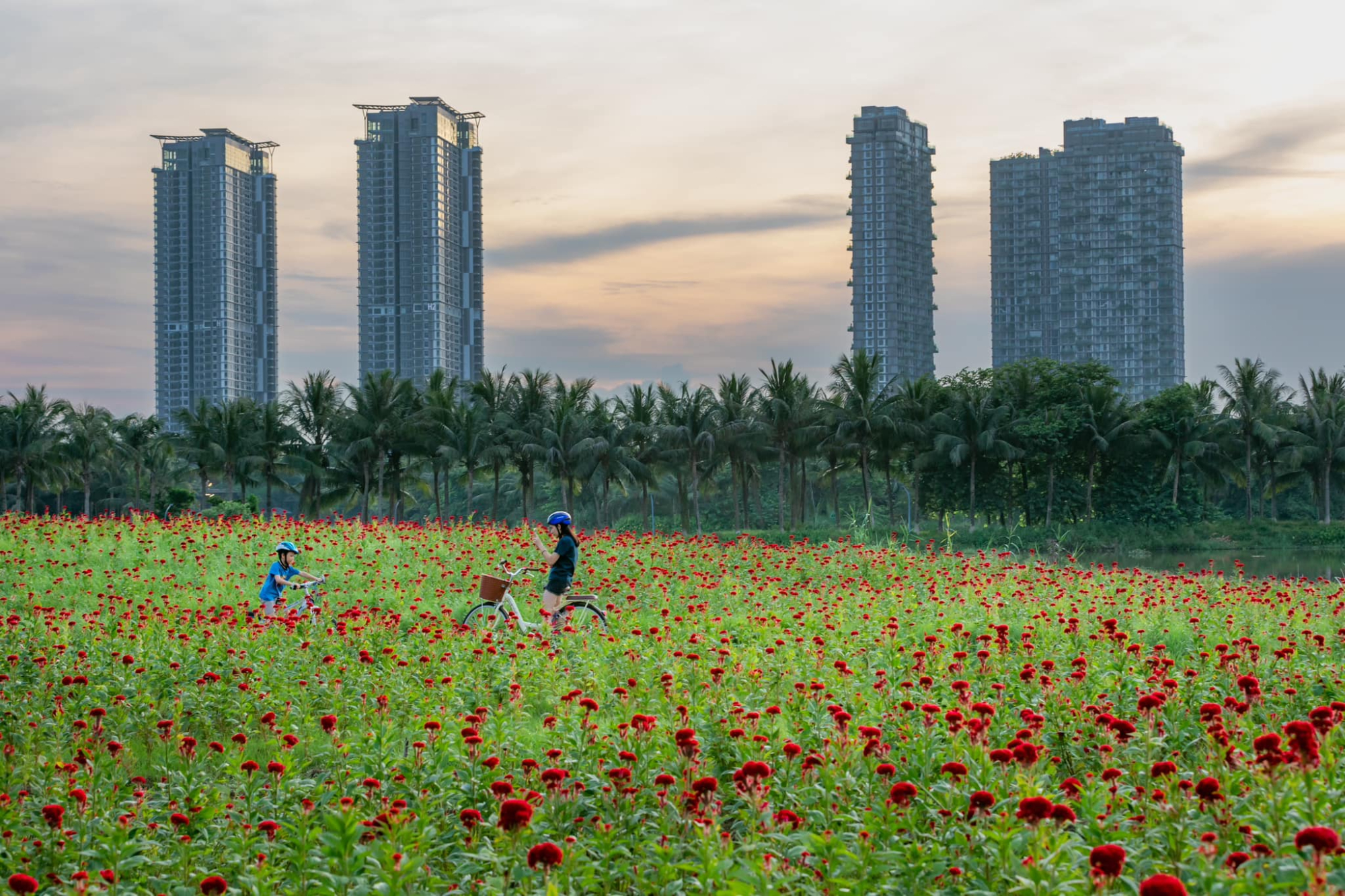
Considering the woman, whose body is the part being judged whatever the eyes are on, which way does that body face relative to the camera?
to the viewer's left

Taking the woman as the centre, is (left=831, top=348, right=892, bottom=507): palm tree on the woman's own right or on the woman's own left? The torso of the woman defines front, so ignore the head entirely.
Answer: on the woman's own right

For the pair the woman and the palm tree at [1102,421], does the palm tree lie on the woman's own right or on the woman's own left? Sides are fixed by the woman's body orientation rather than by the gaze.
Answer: on the woman's own right

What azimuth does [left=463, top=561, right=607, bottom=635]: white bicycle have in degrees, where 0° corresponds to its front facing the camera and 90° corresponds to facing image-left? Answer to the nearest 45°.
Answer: approximately 90°

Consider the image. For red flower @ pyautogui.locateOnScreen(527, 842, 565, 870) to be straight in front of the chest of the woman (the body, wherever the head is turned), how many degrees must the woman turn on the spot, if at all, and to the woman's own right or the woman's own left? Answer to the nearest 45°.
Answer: approximately 90° to the woman's own left

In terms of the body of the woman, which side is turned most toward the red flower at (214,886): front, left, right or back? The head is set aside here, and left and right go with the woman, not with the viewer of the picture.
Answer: left

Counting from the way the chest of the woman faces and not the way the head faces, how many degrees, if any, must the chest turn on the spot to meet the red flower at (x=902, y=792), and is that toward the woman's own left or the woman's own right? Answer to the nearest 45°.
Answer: approximately 90° to the woman's own left

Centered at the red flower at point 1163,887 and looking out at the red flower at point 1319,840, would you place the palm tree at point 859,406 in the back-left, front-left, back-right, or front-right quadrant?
front-left

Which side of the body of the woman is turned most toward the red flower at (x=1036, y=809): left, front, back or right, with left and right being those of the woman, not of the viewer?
left

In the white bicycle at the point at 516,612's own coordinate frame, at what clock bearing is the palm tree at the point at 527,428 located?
The palm tree is roughly at 3 o'clock from the white bicycle.

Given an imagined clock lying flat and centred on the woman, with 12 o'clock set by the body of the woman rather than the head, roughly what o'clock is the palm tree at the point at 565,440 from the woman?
The palm tree is roughly at 3 o'clock from the woman.

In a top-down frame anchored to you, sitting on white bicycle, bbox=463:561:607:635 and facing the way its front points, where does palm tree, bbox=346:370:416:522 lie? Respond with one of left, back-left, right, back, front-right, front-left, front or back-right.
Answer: right

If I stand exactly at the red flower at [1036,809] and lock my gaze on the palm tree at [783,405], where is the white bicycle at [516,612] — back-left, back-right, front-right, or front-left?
front-left

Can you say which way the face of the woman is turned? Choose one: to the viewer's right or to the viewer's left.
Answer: to the viewer's left

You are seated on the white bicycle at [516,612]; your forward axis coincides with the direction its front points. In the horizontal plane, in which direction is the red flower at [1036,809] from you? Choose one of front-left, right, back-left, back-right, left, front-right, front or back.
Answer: left

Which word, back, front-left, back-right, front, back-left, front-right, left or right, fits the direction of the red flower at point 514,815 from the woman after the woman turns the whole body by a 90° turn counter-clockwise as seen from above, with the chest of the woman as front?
front

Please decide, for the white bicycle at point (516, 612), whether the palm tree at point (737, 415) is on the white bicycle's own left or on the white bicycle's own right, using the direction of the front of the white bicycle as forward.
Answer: on the white bicycle's own right

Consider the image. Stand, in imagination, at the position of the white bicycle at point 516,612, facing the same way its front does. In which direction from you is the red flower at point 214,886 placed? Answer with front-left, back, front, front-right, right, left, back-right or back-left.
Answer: left
